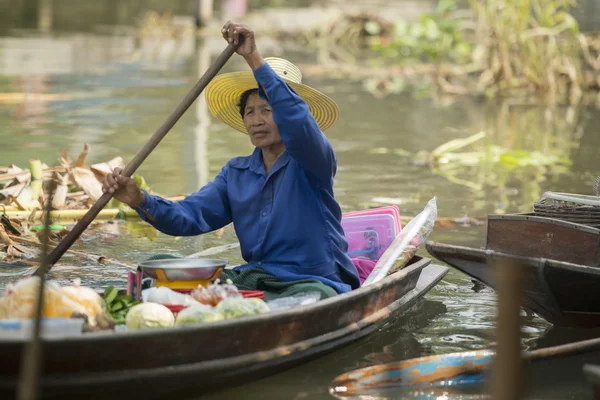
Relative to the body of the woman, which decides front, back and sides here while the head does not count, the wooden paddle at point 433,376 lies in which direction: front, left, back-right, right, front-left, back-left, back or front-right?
left

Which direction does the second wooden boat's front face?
to the viewer's left

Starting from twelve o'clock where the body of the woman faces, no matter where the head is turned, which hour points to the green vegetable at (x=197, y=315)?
The green vegetable is roughly at 11 o'clock from the woman.

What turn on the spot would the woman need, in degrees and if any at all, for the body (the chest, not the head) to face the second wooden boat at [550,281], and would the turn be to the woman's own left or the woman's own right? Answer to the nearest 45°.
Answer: approximately 135° to the woman's own left

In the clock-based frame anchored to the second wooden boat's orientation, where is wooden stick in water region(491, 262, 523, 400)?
The wooden stick in water is roughly at 9 o'clock from the second wooden boat.

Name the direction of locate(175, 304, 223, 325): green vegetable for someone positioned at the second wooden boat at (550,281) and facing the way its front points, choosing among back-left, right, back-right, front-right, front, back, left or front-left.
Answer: front-left

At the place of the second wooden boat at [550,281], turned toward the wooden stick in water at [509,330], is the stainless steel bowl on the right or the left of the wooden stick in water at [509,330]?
right

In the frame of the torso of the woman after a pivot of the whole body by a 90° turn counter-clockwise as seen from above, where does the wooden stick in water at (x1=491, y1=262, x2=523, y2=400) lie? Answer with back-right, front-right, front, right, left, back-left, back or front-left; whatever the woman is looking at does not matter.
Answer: front-right

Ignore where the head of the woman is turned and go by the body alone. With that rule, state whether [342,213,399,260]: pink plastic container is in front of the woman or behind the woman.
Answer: behind

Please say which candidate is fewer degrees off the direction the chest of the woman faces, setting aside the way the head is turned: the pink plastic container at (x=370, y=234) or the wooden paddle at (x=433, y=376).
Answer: the wooden paddle

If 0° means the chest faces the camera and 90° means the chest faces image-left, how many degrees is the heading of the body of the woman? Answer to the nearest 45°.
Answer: approximately 45°
